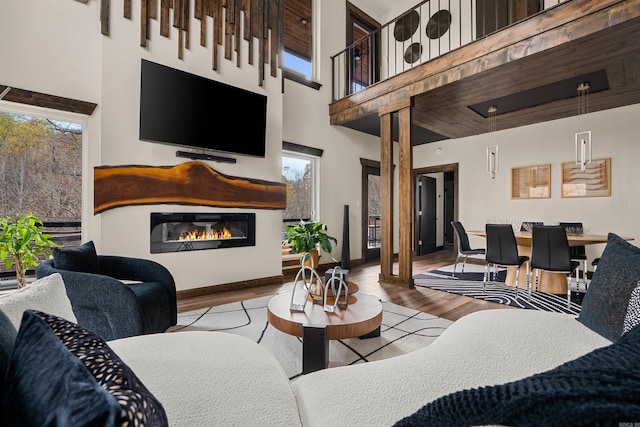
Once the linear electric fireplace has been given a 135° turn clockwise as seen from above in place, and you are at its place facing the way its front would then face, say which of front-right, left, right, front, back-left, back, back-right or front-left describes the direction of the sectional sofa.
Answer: left

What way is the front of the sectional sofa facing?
away from the camera

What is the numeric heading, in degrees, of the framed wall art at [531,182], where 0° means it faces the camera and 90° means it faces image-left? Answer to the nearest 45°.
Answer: approximately 45°

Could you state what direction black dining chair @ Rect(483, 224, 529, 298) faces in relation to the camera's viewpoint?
facing away from the viewer and to the right of the viewer

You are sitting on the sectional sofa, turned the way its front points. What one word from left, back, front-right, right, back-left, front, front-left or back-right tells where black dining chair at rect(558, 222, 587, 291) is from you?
front-right

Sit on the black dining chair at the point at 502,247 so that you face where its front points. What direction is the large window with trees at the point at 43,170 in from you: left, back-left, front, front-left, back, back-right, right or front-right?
back

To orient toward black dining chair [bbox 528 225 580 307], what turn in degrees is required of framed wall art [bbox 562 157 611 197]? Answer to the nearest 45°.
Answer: approximately 45° to its left

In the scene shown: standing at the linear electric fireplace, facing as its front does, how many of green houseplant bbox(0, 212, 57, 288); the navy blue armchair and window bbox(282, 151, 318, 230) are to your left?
1

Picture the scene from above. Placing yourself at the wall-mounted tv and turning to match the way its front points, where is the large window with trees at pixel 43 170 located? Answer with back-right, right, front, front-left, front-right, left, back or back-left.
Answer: back-right

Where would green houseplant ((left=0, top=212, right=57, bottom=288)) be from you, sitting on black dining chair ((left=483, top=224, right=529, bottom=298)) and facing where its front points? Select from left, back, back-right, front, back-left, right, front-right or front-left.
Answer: back

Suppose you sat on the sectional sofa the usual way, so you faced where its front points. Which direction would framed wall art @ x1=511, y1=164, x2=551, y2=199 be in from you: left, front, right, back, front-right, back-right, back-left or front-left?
front-right

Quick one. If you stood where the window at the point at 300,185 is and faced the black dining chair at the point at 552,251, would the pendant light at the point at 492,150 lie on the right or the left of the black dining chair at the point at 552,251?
left

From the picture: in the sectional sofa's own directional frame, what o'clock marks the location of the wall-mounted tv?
The wall-mounted tv is roughly at 11 o'clock from the sectional sofa.

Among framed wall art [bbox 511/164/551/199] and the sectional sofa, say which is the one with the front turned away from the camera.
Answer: the sectional sofa
